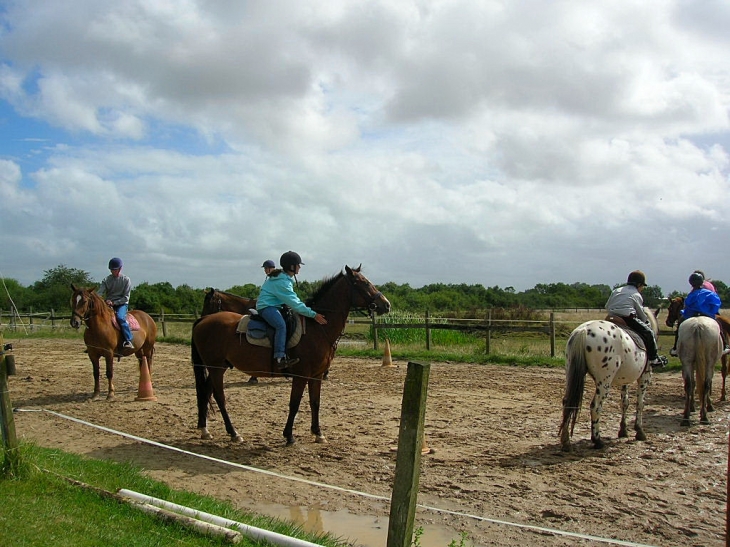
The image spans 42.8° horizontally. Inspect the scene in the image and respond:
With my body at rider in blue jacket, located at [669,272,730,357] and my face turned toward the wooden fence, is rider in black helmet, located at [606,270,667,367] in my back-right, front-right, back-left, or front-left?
back-left

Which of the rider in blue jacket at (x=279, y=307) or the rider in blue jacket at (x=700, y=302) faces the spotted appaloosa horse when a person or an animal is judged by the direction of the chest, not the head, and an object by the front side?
the rider in blue jacket at (x=279, y=307)

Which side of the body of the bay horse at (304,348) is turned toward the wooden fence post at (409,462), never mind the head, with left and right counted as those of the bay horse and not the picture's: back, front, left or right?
right

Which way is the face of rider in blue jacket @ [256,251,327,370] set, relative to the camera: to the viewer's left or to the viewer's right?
to the viewer's right

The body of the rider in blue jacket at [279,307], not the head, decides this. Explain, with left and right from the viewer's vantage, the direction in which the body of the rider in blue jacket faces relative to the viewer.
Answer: facing to the right of the viewer

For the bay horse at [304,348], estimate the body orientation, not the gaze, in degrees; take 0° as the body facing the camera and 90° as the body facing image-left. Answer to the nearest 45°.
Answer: approximately 270°

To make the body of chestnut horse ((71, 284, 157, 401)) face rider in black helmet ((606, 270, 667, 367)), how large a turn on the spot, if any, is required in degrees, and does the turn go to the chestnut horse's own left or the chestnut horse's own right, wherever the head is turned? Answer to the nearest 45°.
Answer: approximately 90° to the chestnut horse's own left

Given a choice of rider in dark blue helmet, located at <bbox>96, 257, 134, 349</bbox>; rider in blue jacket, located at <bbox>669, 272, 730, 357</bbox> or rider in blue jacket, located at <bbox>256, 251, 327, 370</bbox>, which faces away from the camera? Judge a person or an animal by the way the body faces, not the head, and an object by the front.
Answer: rider in blue jacket, located at <bbox>669, 272, 730, 357</bbox>

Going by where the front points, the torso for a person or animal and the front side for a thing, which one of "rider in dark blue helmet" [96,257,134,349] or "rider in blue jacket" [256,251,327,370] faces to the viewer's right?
the rider in blue jacket

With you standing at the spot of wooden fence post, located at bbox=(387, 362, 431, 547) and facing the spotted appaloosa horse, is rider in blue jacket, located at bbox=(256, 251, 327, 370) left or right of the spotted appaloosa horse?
left

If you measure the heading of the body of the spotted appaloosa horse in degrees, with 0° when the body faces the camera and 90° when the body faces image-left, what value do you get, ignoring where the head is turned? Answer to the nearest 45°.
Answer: approximately 225°

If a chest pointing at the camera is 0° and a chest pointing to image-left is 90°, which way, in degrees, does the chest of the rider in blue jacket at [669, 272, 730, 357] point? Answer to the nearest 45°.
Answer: approximately 180°

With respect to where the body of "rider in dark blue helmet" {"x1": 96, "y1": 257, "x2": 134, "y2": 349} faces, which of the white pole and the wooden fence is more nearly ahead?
the white pole
